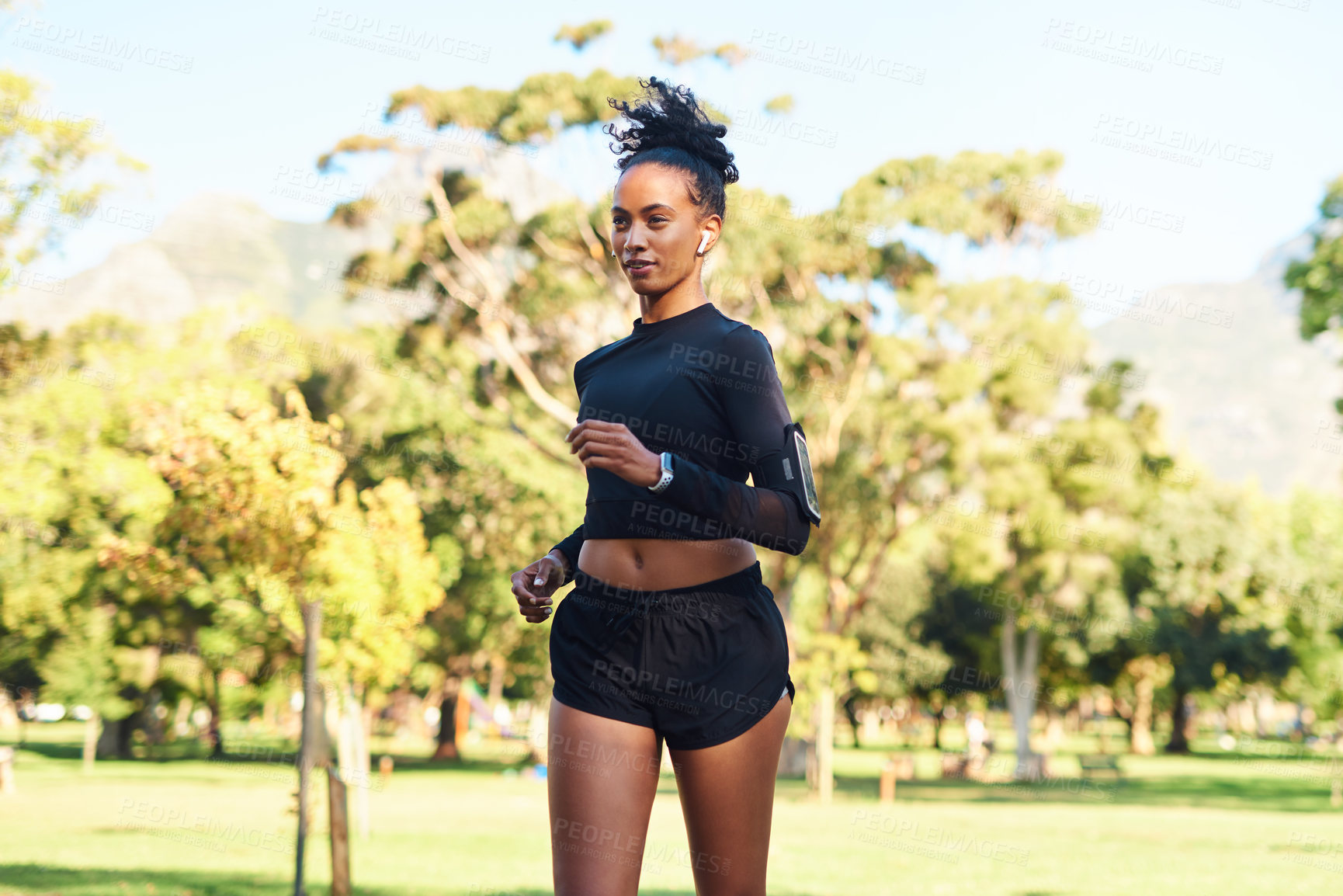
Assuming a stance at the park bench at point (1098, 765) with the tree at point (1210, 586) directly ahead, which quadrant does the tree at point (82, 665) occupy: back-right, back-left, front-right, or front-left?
back-left

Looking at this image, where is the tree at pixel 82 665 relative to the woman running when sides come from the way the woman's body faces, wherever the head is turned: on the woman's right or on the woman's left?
on the woman's right

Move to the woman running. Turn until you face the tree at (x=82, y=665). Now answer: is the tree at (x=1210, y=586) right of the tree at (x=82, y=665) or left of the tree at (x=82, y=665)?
right

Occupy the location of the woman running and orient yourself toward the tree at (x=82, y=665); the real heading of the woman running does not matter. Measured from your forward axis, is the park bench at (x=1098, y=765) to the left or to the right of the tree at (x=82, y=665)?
right

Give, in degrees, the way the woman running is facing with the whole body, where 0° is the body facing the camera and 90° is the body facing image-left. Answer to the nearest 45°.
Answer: approximately 45°

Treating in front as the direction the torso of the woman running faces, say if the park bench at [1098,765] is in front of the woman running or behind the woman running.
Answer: behind
